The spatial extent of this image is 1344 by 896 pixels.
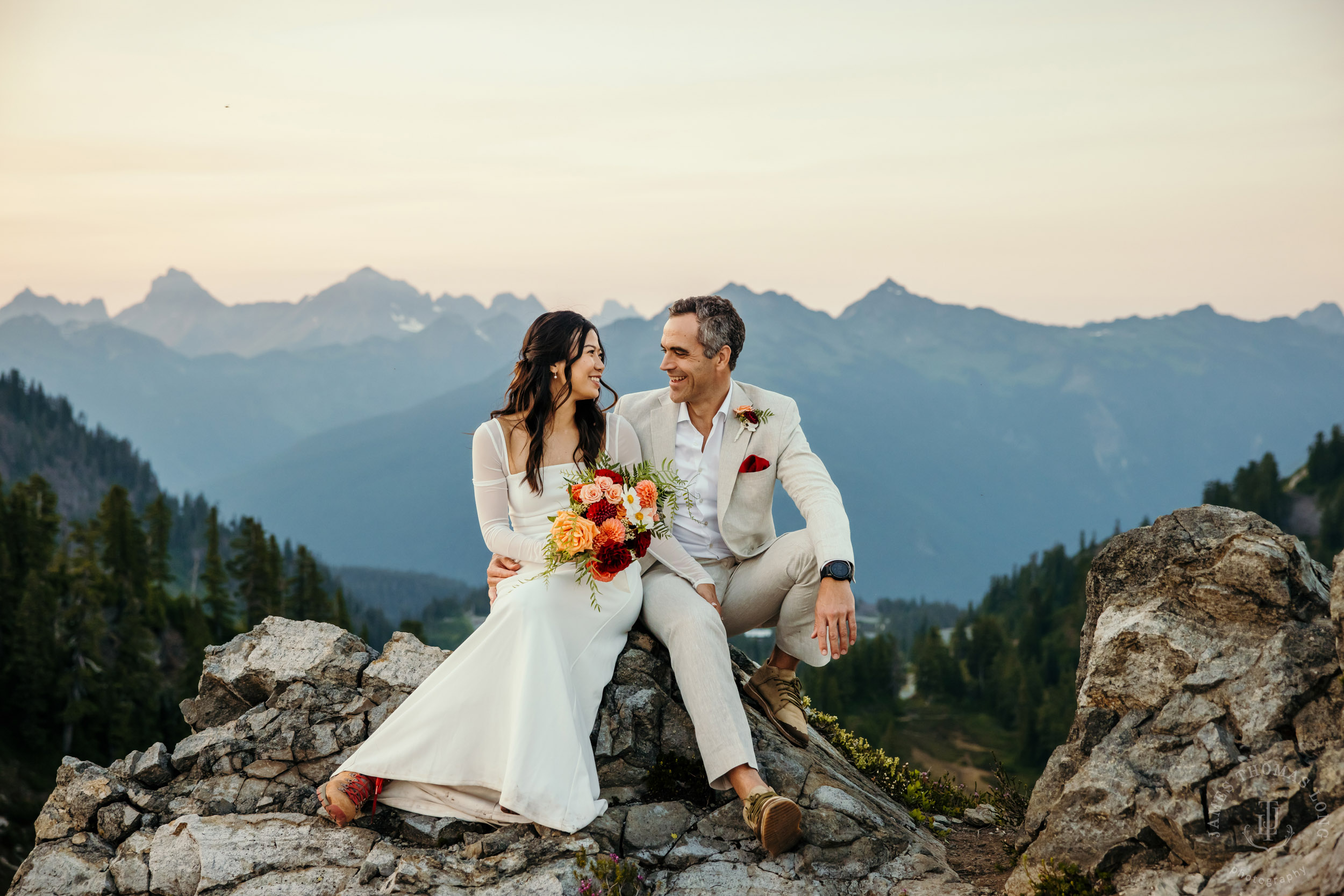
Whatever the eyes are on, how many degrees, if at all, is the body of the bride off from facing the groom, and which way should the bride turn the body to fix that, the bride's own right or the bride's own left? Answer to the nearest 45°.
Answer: approximately 135° to the bride's own left

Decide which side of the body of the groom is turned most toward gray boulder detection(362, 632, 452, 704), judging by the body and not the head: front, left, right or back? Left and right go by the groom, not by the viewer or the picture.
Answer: right

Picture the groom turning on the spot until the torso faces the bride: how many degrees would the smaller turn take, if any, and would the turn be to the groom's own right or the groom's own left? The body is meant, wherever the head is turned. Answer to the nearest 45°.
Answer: approximately 45° to the groom's own right

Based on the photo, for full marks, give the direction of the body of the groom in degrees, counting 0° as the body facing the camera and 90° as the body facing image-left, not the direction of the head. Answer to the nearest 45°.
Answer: approximately 0°

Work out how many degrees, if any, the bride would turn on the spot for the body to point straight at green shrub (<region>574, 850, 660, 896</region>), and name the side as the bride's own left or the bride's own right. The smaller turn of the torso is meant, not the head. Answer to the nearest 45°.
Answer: approximately 45° to the bride's own left

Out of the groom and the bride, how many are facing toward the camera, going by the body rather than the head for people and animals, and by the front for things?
2

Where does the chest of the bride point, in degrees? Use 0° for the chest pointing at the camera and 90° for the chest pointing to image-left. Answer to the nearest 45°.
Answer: approximately 0°
